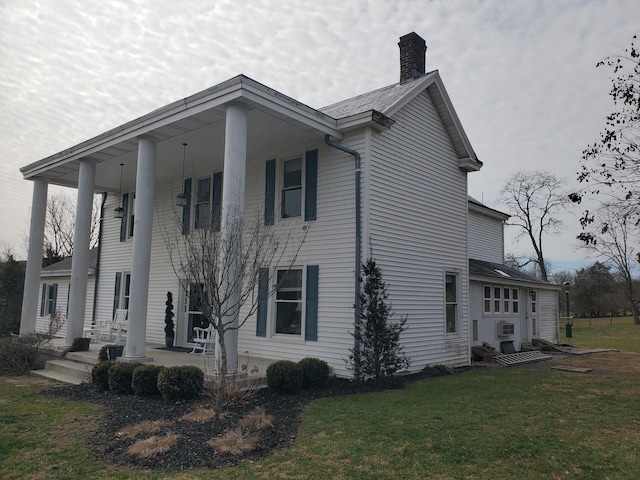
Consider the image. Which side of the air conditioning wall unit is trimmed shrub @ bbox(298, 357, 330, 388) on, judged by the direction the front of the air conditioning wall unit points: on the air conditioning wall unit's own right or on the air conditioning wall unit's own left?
on the air conditioning wall unit's own right

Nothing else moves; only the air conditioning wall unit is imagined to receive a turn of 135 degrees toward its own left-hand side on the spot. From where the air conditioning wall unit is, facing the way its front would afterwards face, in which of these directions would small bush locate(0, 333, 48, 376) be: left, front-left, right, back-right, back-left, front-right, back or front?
back-left

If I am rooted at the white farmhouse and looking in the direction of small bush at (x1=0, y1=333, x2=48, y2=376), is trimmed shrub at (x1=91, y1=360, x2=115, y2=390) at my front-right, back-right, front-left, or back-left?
front-left

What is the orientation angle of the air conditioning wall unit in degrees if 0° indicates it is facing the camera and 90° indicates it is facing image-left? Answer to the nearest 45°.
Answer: approximately 315°

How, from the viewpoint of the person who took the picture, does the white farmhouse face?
facing the viewer and to the left of the viewer

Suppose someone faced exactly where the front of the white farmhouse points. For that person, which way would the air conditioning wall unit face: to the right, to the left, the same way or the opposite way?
to the left

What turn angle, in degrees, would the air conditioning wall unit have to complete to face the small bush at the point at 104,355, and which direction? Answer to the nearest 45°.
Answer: approximately 90° to its right

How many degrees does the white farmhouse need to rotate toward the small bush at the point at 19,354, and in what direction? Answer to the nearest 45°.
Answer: approximately 45° to its right

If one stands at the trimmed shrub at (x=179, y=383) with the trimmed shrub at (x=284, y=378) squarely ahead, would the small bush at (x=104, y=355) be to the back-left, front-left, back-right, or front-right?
back-left

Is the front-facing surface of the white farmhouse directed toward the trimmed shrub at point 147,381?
yes

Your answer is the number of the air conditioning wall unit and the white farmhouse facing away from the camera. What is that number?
0

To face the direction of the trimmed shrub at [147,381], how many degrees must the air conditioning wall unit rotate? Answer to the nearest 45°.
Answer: approximately 90° to its right

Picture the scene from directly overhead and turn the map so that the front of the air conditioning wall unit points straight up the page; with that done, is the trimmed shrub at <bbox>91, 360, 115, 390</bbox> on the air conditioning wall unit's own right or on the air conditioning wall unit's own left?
on the air conditioning wall unit's own right
